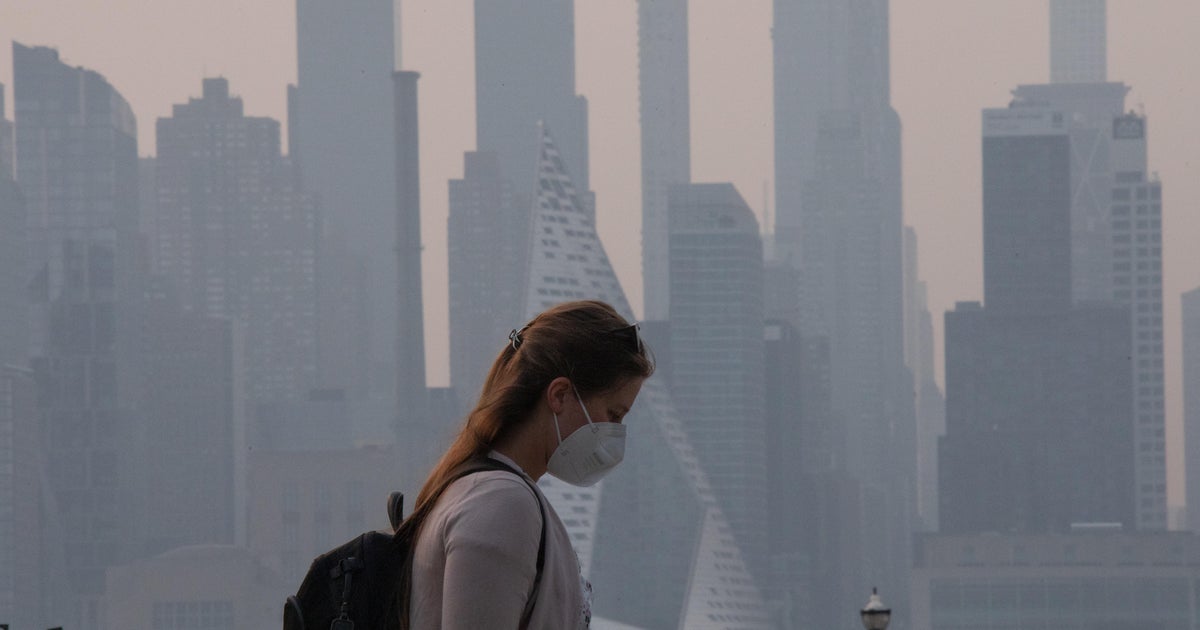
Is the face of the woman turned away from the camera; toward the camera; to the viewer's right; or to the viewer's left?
to the viewer's right

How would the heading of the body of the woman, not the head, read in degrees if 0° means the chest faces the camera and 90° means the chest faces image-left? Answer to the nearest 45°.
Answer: approximately 270°

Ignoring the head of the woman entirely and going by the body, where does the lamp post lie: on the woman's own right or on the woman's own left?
on the woman's own left
